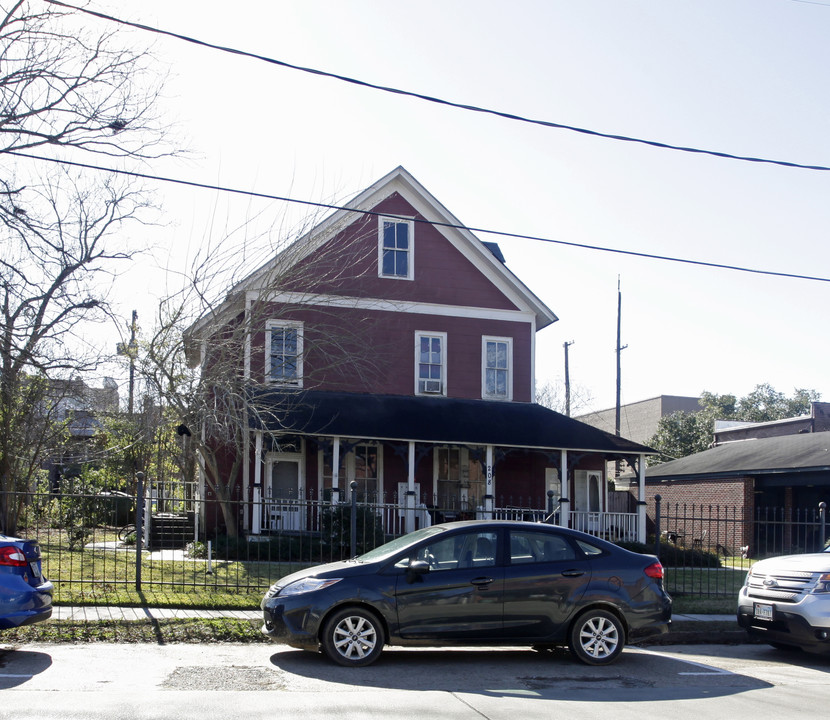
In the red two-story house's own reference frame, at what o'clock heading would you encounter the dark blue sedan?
The dark blue sedan is roughly at 12 o'clock from the red two-story house.

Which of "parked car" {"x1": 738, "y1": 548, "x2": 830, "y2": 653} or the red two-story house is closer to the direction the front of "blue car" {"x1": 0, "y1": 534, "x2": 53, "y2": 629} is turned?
the red two-story house

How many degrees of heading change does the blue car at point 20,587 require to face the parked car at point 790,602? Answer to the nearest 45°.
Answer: approximately 135° to its right

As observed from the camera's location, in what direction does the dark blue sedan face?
facing to the left of the viewer

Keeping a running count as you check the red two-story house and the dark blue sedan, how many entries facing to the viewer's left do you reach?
1

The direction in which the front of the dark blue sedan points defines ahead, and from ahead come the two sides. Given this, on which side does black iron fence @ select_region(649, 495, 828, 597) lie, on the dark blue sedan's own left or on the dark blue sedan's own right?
on the dark blue sedan's own right

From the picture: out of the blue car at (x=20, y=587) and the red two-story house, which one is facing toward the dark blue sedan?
the red two-story house

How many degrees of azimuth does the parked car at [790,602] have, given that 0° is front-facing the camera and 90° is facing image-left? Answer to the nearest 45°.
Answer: approximately 45°

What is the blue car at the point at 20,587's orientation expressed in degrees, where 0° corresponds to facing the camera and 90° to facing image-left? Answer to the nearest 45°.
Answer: approximately 135°

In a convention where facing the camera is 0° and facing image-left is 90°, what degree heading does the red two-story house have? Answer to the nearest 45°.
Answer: approximately 0°
